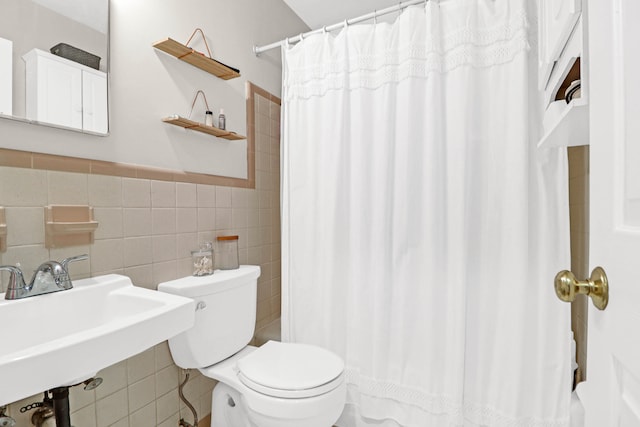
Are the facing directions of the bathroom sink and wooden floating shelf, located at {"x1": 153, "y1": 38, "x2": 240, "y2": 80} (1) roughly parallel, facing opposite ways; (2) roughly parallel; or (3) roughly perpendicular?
roughly parallel

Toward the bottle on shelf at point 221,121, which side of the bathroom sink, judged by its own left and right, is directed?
left

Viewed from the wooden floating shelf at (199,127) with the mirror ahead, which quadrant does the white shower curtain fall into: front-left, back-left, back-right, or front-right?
back-left

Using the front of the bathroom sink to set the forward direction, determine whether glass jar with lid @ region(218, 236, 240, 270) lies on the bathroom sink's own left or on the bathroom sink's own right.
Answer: on the bathroom sink's own left

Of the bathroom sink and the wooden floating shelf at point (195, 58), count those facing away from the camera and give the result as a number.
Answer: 0

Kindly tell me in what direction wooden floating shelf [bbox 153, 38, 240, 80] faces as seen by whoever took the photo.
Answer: facing the viewer and to the right of the viewer

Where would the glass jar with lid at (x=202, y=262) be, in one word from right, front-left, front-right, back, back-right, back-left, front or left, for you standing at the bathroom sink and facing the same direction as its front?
left

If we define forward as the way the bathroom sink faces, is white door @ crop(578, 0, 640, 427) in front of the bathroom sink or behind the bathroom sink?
in front
